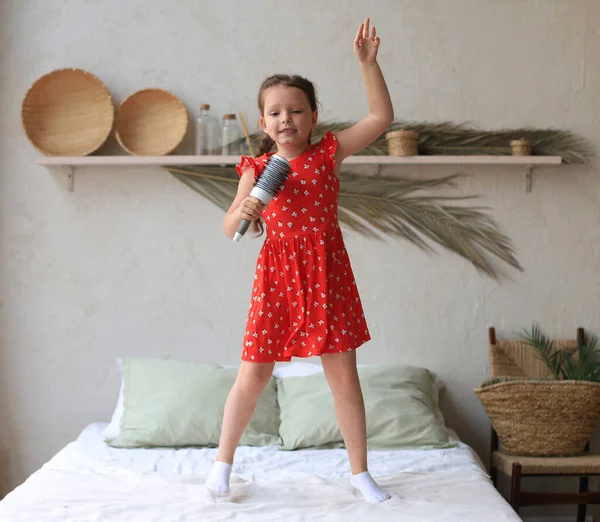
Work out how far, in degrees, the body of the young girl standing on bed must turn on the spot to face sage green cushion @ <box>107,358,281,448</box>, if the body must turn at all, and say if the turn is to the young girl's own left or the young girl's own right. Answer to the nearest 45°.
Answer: approximately 135° to the young girl's own right

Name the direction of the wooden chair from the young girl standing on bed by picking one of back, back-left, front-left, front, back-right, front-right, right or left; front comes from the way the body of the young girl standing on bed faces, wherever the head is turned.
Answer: back-left

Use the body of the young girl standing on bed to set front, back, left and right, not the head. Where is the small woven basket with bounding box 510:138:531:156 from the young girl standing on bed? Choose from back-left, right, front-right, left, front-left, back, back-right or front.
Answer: back-left

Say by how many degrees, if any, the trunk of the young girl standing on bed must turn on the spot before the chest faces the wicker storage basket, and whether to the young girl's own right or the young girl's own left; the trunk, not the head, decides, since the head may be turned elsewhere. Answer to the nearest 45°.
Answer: approximately 135° to the young girl's own left

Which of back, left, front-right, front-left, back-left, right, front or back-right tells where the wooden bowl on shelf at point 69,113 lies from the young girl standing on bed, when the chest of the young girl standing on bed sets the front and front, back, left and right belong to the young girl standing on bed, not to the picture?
back-right

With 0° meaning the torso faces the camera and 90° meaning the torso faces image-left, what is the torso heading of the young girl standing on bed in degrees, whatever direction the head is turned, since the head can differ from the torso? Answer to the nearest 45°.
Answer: approximately 0°

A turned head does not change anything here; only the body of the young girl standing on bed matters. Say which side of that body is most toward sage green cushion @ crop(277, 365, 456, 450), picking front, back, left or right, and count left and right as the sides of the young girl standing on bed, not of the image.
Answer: back

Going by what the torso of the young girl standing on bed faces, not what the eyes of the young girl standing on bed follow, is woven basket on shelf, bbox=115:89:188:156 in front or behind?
behind
